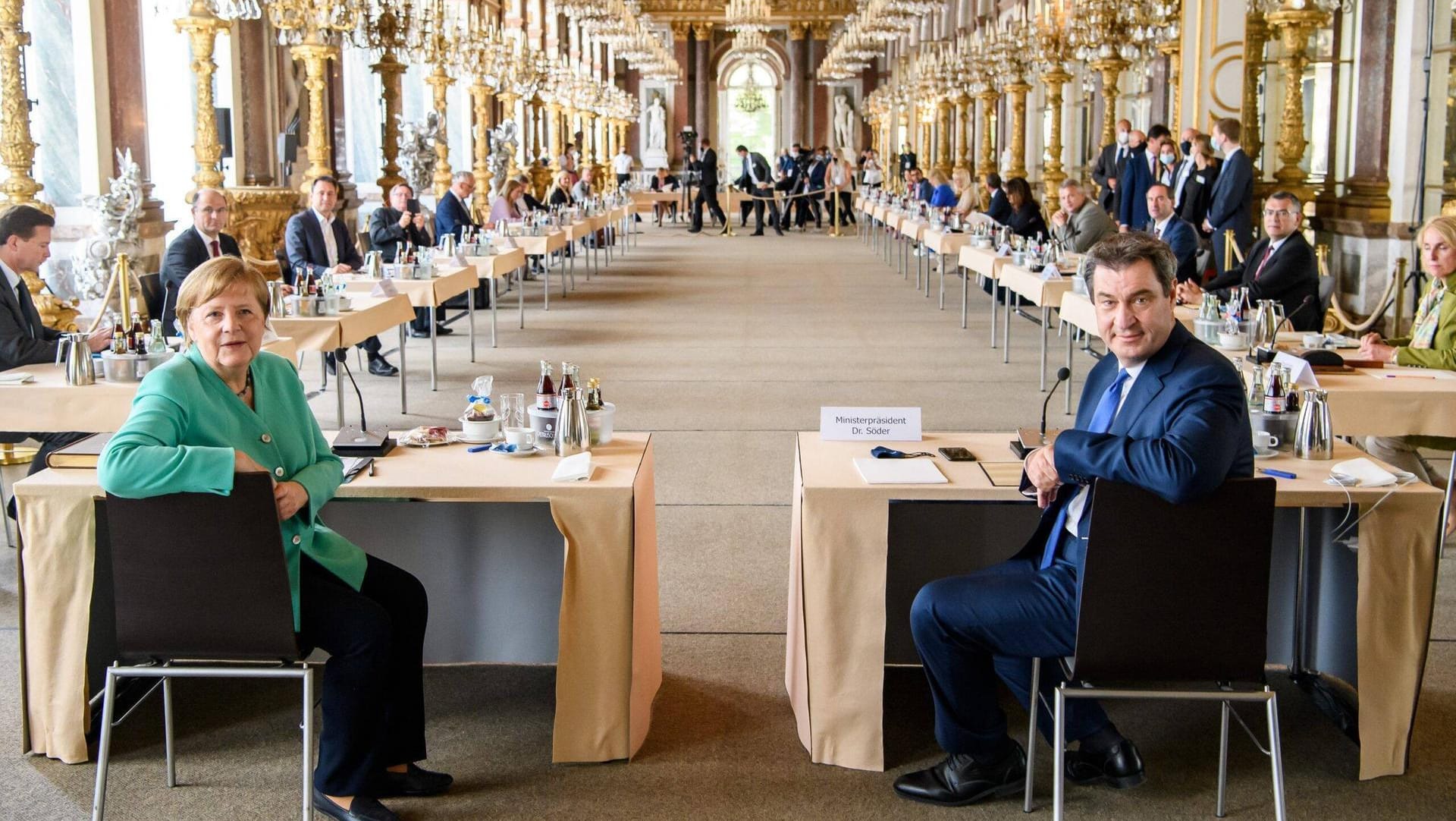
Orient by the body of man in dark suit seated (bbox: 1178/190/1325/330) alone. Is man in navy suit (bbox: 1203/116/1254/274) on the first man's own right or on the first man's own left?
on the first man's own right

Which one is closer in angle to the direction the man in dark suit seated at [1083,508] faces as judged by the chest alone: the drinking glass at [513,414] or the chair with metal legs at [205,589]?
the chair with metal legs

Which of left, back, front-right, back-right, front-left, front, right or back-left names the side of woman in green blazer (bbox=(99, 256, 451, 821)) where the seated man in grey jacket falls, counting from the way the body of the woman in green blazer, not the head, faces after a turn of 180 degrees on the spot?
right

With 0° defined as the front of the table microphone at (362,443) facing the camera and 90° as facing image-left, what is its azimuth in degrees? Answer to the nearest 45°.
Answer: approximately 45°

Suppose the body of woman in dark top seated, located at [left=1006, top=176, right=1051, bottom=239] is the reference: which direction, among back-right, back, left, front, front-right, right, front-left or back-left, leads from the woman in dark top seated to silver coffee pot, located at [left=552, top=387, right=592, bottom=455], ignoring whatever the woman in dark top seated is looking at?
left

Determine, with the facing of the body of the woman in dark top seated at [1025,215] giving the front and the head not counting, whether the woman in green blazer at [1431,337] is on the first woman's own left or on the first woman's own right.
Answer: on the first woman's own left

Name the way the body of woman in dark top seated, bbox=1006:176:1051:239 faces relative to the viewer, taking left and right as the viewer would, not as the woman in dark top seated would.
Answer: facing to the left of the viewer

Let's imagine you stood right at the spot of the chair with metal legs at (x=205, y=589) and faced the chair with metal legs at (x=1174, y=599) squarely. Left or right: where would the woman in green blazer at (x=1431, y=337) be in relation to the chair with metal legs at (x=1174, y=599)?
left

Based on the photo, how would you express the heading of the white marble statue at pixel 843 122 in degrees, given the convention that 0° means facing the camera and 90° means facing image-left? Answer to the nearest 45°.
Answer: approximately 0°

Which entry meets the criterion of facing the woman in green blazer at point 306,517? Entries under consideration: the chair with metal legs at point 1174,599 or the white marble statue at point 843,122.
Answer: the white marble statue

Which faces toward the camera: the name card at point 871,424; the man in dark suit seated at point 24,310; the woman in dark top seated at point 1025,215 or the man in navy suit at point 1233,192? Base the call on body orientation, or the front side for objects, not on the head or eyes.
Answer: the name card

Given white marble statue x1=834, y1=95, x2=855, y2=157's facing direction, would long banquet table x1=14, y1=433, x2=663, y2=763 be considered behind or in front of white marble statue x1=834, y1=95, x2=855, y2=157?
in front

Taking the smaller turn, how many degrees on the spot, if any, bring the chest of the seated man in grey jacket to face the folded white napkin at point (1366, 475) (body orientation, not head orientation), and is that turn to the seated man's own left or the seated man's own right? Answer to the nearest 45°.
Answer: approximately 45° to the seated man's own left

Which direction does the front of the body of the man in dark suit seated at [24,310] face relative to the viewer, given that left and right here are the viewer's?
facing to the right of the viewer
